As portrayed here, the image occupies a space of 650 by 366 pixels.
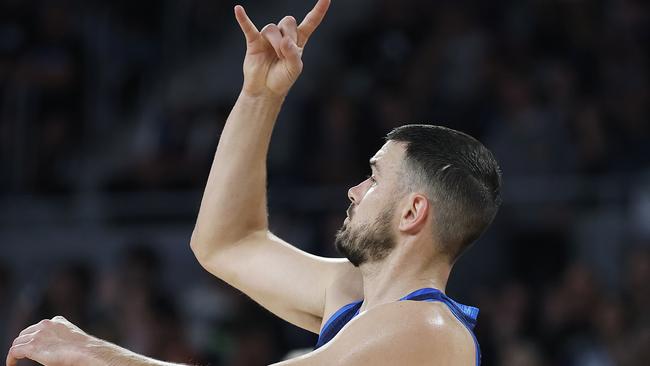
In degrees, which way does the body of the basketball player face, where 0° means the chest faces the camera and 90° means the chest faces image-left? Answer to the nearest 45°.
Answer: approximately 90°
